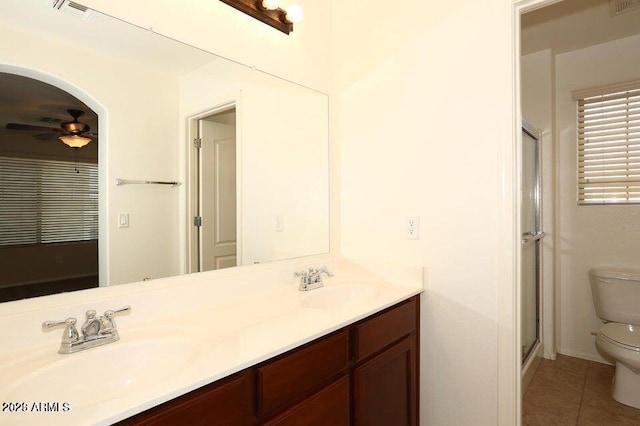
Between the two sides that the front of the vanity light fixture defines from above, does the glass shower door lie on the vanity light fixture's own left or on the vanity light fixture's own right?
on the vanity light fixture's own left

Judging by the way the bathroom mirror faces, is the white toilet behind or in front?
in front

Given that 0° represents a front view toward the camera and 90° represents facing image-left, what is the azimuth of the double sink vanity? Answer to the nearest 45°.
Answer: approximately 315°

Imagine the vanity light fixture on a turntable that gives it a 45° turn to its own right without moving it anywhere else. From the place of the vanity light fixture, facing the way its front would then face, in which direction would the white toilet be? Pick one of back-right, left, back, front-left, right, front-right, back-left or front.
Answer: left

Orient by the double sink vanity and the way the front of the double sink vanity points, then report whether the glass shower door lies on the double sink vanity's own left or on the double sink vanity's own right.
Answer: on the double sink vanity's own left

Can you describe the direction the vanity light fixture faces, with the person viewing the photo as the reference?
facing the viewer and to the right of the viewer
